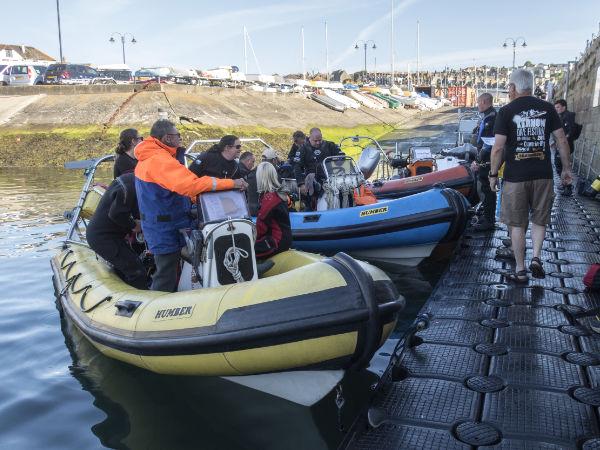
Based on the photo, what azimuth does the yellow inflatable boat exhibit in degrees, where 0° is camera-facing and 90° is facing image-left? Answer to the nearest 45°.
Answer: approximately 315°

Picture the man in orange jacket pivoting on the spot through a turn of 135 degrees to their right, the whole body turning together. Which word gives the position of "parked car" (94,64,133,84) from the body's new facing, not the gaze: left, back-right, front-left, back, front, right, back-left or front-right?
back-right

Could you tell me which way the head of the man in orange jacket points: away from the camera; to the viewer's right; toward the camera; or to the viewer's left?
to the viewer's right

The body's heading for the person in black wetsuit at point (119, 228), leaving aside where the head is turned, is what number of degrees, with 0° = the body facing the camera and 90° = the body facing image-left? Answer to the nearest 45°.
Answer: approximately 270°

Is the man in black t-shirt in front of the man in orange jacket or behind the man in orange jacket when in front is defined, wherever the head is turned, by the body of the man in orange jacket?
in front

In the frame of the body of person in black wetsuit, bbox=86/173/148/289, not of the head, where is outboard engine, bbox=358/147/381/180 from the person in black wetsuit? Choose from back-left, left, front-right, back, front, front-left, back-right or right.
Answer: front-left

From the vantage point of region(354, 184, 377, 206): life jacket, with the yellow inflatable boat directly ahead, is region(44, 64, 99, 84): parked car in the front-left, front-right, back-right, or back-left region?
back-right
